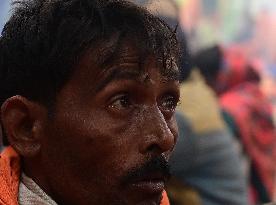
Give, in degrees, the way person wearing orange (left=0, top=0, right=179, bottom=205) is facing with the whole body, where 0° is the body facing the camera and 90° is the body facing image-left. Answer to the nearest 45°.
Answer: approximately 315°

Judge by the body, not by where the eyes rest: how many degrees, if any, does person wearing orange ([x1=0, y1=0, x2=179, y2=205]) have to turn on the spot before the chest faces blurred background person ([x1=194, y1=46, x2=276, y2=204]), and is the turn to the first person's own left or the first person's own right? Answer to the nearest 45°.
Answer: approximately 90° to the first person's own left
